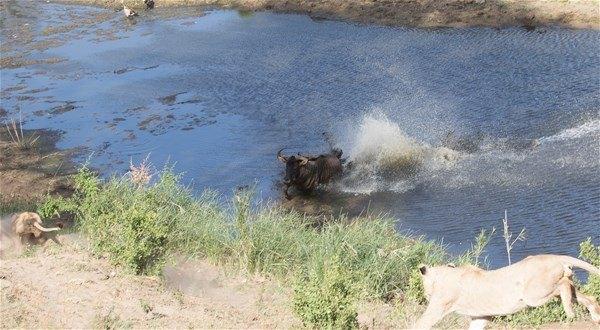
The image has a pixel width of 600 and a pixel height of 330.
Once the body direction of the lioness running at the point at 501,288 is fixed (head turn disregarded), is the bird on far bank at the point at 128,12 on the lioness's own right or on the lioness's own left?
on the lioness's own right

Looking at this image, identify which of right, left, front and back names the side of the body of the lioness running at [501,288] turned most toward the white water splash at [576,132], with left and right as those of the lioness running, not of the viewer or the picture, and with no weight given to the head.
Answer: right

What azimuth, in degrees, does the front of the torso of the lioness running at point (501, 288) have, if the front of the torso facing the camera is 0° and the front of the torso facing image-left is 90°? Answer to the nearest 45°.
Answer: approximately 90°

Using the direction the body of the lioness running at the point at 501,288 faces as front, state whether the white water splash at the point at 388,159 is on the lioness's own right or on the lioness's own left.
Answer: on the lioness's own right

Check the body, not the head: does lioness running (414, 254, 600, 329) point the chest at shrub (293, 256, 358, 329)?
yes

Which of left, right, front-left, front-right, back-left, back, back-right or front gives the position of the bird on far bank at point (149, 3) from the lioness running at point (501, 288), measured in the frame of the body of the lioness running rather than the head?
front-right

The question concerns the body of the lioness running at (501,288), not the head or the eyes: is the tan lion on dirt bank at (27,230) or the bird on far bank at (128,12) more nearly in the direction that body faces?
the tan lion on dirt bank

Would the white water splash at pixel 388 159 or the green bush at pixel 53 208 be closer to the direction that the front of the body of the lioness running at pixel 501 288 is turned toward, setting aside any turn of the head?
the green bush

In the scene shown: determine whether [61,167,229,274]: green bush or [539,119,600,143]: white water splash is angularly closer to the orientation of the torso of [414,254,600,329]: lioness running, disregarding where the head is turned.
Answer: the green bush
